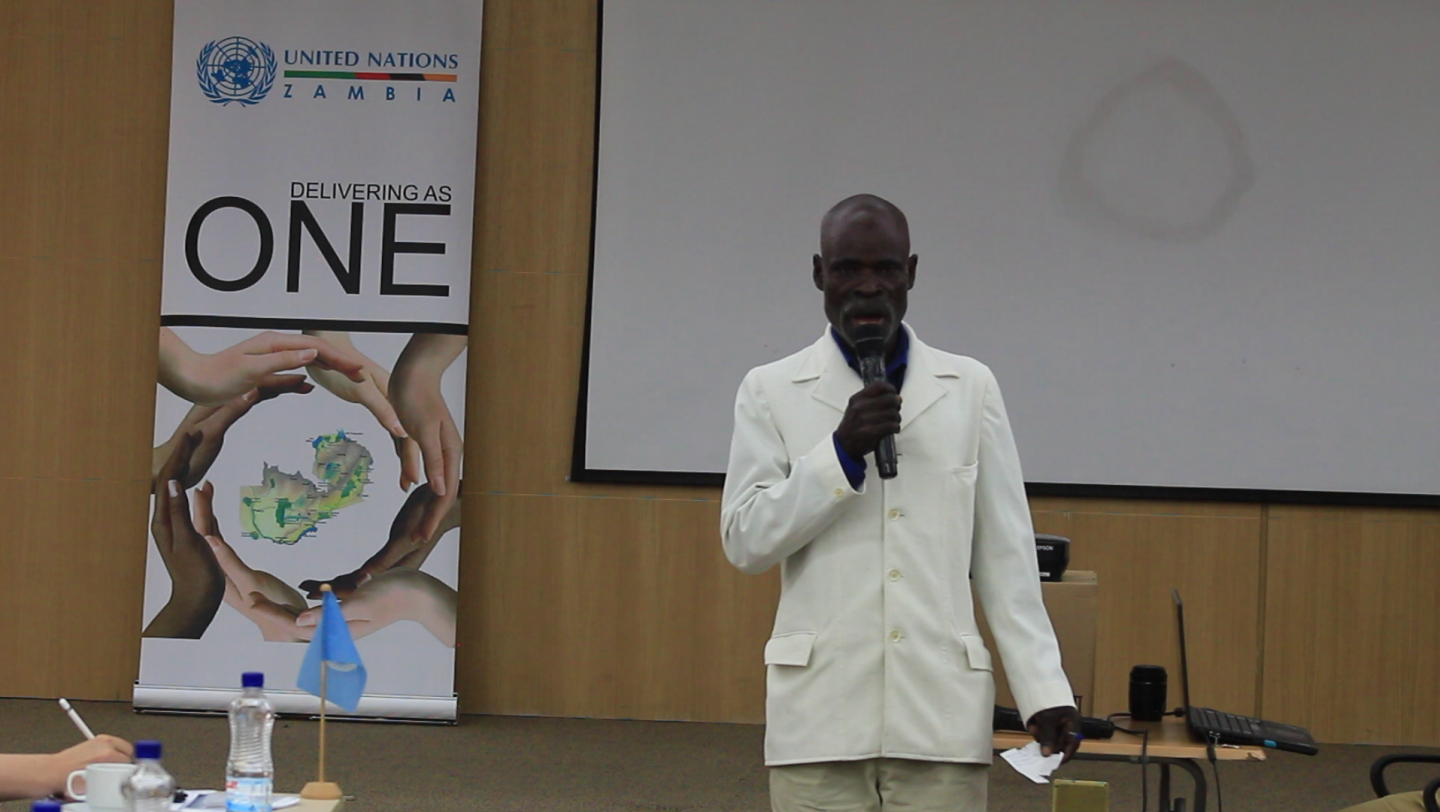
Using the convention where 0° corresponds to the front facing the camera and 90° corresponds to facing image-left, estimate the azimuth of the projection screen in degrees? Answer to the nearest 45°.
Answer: approximately 0°

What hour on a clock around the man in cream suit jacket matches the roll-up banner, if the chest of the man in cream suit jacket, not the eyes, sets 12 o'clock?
The roll-up banner is roughly at 5 o'clock from the man in cream suit jacket.

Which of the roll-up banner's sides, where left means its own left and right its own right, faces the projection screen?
left

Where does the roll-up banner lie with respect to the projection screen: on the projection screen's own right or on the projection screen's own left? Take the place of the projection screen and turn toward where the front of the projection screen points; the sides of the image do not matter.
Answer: on the projection screen's own right

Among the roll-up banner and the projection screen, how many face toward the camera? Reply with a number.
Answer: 2

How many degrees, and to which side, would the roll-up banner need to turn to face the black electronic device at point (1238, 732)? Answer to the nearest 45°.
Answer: approximately 45° to its left

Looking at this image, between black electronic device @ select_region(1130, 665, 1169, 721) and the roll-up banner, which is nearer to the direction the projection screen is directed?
the black electronic device

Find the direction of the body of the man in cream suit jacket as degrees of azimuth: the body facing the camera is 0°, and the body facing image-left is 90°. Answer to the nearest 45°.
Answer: approximately 0°
